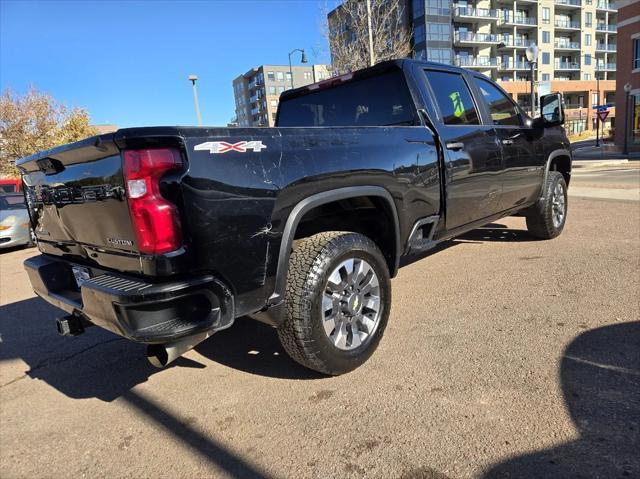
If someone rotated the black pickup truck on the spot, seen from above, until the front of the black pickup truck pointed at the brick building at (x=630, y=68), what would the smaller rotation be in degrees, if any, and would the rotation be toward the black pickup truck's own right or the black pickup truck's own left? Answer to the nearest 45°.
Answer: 0° — it already faces it

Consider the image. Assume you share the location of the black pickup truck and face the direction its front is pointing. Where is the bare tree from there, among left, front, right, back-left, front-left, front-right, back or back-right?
front-left

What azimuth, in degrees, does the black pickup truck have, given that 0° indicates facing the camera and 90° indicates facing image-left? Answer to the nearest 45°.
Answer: approximately 225°

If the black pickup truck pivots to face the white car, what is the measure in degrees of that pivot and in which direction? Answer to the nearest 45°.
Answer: approximately 90° to its left

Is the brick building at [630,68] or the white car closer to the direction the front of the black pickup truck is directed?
the brick building

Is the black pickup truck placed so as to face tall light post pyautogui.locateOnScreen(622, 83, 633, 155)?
yes

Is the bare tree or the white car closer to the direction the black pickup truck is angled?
the bare tree
